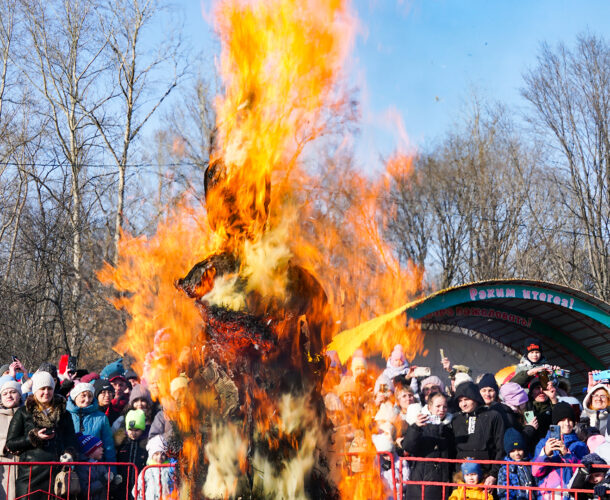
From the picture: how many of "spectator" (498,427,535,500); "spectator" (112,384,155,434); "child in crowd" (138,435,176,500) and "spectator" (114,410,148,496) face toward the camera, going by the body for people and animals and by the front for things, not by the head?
4

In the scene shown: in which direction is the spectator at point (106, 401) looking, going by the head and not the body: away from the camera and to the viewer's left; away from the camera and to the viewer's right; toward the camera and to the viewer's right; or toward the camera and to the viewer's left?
toward the camera and to the viewer's right

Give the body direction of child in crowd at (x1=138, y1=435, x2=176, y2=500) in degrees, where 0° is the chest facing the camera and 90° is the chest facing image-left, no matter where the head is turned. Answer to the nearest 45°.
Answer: approximately 0°

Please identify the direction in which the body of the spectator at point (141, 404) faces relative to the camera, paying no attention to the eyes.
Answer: toward the camera

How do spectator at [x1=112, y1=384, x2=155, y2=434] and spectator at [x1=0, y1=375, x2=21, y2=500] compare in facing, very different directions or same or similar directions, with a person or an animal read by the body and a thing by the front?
same or similar directions

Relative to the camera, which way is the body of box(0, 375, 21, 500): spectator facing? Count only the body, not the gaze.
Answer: toward the camera

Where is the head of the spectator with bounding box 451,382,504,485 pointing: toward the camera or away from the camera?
toward the camera

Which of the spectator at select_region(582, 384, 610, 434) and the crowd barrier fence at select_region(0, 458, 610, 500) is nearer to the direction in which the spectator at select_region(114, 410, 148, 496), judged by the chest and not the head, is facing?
the crowd barrier fence

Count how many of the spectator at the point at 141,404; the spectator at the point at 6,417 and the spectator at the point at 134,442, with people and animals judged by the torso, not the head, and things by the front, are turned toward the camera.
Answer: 3
